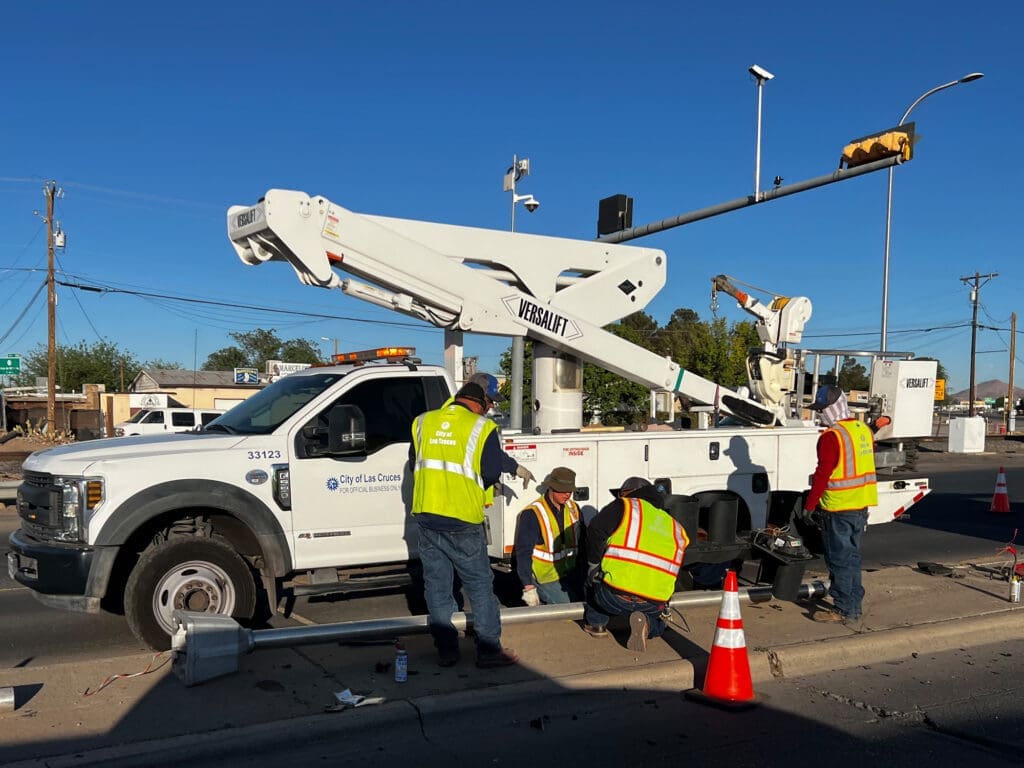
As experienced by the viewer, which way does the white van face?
facing to the left of the viewer

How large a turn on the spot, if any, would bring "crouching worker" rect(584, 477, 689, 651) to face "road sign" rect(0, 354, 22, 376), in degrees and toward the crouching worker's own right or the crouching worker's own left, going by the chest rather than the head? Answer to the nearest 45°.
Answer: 0° — they already face it

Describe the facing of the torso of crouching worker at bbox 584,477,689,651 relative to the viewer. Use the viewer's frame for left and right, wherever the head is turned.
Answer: facing away from the viewer and to the left of the viewer

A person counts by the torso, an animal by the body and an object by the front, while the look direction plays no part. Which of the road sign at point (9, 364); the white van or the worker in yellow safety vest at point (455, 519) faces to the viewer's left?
the white van

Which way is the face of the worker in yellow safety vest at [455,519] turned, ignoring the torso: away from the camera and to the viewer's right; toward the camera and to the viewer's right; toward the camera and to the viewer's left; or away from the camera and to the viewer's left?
away from the camera and to the viewer's right

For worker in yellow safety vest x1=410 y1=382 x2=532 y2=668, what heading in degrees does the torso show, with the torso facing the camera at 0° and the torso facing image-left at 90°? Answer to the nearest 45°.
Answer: approximately 225°

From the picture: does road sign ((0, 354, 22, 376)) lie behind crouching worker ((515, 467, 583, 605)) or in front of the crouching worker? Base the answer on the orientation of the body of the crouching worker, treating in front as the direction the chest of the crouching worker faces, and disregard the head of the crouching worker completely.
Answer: behind

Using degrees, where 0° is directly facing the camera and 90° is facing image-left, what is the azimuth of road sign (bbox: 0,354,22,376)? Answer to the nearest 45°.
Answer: approximately 0°
